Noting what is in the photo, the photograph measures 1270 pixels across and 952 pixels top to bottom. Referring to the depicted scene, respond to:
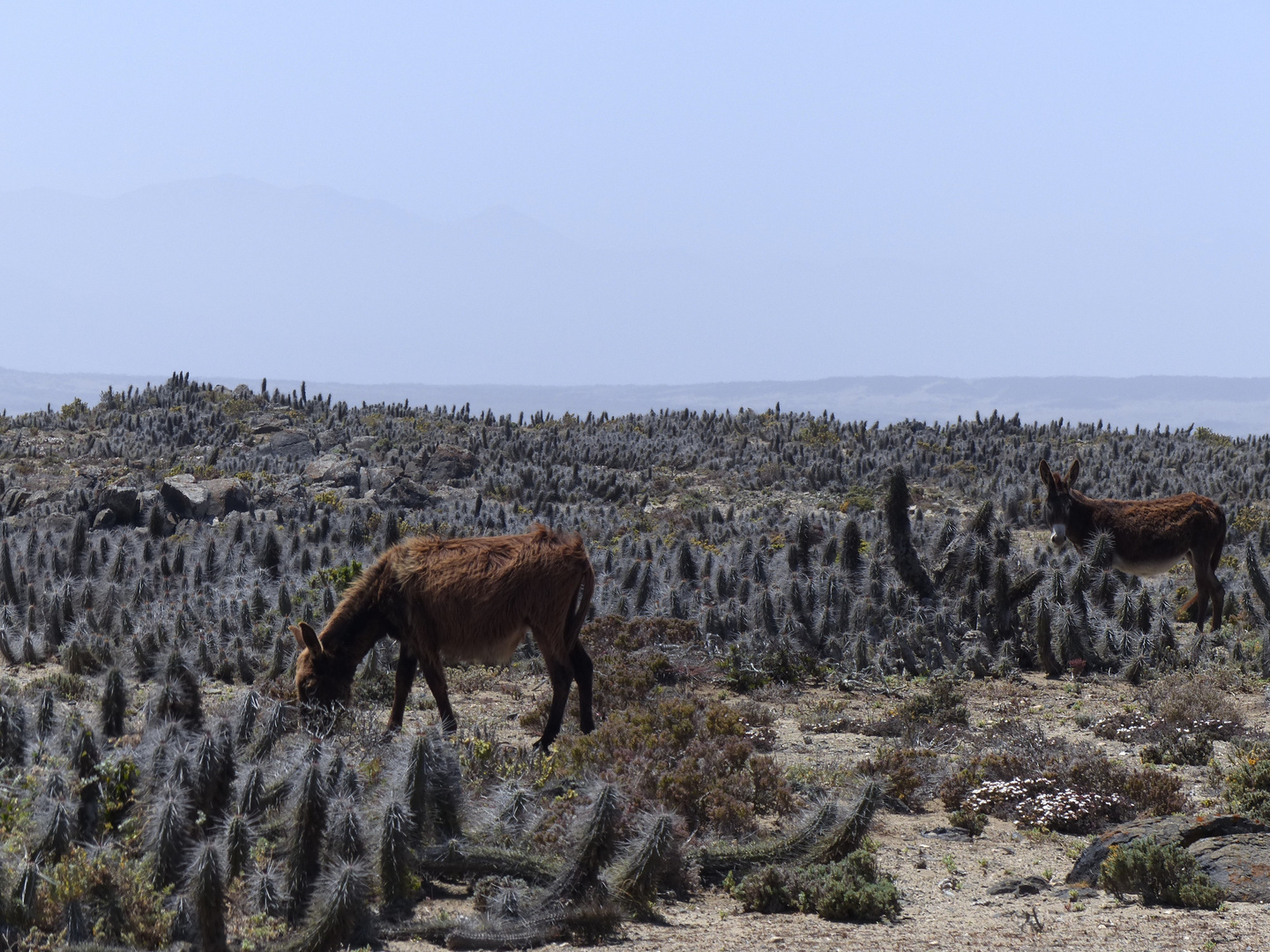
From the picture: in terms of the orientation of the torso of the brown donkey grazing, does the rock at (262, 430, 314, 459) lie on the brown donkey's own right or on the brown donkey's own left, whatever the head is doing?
on the brown donkey's own right

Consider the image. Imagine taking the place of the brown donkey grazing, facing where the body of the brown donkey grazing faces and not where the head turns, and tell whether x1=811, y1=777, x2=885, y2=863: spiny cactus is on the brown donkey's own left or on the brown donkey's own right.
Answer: on the brown donkey's own left

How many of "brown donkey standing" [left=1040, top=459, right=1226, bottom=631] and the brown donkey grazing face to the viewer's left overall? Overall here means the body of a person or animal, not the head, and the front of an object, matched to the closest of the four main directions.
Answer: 2

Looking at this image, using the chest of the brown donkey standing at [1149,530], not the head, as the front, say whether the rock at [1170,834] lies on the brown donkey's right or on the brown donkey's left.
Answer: on the brown donkey's left

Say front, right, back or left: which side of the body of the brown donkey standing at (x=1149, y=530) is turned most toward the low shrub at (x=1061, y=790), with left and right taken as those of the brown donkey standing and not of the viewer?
left

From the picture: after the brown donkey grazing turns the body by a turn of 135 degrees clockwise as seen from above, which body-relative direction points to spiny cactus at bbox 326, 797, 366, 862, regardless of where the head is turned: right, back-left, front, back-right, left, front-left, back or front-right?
back-right

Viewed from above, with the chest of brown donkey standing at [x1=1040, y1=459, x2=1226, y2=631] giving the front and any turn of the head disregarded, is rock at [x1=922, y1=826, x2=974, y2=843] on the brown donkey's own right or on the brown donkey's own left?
on the brown donkey's own left

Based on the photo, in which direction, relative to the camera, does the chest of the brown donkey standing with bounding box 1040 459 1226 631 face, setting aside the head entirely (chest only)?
to the viewer's left

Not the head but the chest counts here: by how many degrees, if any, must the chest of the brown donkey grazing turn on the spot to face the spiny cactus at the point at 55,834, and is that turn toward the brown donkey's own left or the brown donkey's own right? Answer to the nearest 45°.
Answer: approximately 45° to the brown donkey's own left

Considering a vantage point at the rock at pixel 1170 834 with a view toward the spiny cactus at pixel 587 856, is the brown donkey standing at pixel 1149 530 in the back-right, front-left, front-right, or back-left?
back-right

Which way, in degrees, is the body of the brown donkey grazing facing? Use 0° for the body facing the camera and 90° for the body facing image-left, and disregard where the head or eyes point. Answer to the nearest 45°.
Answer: approximately 90°

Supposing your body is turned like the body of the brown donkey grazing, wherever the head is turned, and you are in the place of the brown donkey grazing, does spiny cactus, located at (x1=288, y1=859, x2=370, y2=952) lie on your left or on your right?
on your left

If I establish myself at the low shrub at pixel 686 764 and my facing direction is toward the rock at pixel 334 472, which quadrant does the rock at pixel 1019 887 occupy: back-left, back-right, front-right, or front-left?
back-right
